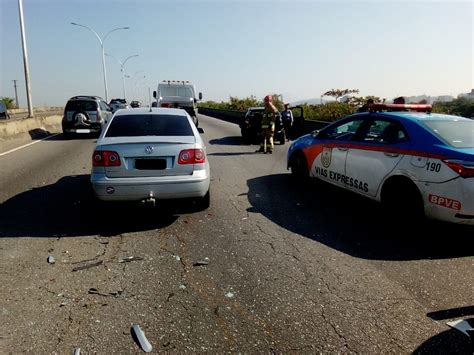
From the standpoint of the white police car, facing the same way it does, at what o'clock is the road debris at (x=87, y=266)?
The road debris is roughly at 9 o'clock from the white police car.

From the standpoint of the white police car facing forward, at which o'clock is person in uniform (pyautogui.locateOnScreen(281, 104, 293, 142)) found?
The person in uniform is roughly at 1 o'clock from the white police car.

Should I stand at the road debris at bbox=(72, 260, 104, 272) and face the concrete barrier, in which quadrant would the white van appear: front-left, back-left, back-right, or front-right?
front-right

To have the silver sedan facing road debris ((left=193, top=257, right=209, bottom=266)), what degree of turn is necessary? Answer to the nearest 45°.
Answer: approximately 180°

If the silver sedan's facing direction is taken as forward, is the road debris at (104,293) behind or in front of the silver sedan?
behind

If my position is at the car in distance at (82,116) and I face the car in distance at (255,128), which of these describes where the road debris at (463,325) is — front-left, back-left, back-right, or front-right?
front-right

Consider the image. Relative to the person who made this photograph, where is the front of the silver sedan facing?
facing away from the viewer

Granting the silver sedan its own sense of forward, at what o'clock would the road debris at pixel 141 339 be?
The road debris is roughly at 6 o'clock from the silver sedan.

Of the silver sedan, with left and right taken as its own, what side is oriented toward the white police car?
right

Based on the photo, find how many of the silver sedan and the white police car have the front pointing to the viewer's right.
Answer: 0

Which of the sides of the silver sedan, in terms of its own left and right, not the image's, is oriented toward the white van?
front

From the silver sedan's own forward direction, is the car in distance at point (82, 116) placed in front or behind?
in front

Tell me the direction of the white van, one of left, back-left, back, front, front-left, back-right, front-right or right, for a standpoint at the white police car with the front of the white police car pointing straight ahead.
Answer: front

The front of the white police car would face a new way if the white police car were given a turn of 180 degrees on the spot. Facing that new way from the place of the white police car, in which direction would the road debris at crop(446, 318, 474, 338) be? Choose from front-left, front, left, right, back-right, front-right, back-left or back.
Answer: front-right

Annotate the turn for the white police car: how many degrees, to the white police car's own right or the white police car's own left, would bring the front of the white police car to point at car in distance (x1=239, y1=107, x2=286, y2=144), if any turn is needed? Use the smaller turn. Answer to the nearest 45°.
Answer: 0° — it already faces it

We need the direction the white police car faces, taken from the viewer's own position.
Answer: facing away from the viewer and to the left of the viewer
